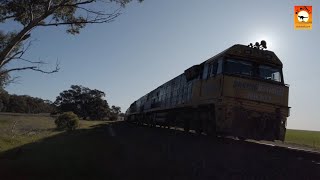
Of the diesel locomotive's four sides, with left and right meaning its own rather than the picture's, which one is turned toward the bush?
back

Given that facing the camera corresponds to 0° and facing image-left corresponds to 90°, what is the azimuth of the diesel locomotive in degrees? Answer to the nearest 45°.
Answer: approximately 315°
